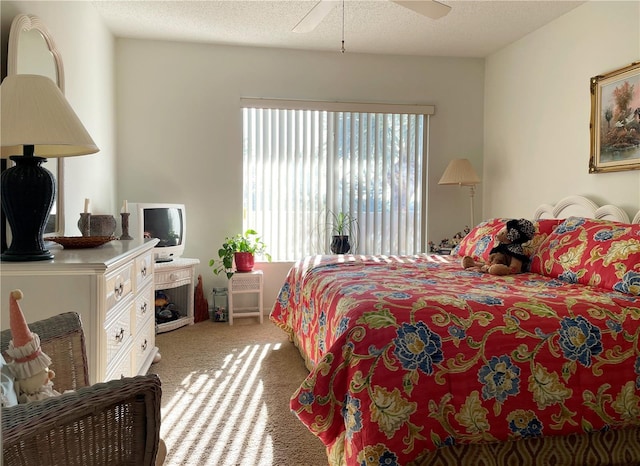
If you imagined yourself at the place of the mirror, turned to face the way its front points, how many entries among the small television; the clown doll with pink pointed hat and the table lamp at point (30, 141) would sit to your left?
1

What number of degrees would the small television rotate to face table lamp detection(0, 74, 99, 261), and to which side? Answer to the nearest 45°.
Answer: approximately 45° to its right

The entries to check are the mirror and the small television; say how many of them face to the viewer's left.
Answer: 0

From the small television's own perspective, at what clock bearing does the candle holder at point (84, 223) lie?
The candle holder is roughly at 2 o'clock from the small television.

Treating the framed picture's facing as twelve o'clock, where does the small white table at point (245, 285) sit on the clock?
The small white table is roughly at 1 o'clock from the framed picture.

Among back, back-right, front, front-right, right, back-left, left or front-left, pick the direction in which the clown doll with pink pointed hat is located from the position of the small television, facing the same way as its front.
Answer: front-right

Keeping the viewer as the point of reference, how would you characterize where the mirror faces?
facing the viewer and to the right of the viewer

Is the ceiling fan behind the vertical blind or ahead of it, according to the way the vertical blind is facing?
ahead

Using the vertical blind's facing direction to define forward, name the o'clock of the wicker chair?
The wicker chair is roughly at 12 o'clock from the vertical blind.

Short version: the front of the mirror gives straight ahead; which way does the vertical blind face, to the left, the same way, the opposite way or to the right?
to the right

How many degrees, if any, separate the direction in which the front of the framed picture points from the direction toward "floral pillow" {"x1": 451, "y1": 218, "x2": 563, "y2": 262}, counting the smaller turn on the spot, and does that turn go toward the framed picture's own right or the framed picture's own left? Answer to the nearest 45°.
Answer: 0° — it already faces it

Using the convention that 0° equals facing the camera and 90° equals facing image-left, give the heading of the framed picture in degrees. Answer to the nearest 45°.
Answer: approximately 45°

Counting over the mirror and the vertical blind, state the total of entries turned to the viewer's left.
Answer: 0
